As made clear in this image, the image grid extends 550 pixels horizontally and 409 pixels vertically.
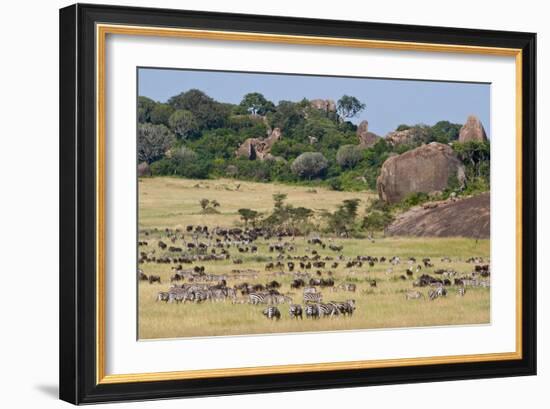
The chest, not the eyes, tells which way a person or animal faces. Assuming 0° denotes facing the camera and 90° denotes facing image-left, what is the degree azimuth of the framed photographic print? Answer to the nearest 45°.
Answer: approximately 315°
